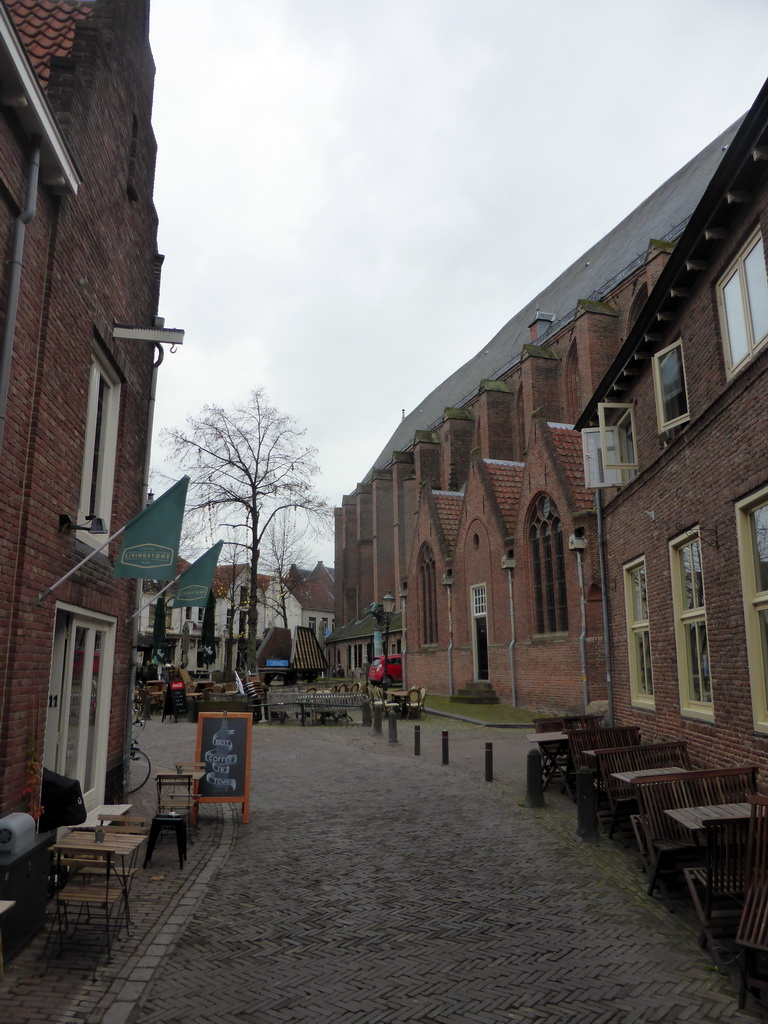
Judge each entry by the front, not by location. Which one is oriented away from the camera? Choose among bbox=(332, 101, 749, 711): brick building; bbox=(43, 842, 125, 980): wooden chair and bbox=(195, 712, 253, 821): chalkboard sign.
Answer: the wooden chair

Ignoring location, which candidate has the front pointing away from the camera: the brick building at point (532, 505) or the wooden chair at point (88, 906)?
the wooden chair

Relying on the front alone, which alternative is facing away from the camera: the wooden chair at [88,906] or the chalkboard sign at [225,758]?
the wooden chair

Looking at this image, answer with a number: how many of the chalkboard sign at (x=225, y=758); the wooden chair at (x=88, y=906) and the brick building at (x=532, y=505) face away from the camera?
1

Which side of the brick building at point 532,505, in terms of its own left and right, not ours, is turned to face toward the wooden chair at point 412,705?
front

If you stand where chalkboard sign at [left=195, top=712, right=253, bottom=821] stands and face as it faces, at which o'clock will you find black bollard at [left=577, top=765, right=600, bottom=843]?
The black bollard is roughly at 10 o'clock from the chalkboard sign.

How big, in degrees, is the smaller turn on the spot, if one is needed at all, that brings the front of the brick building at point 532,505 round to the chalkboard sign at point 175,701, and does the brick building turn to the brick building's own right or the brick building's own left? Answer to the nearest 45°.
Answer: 0° — it already faces it

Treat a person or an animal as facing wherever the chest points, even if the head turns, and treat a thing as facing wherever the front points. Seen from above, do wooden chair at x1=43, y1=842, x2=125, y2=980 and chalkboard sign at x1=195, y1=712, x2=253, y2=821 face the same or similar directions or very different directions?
very different directions

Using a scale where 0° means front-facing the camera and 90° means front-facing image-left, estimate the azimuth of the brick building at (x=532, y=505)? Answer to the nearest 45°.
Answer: approximately 45°

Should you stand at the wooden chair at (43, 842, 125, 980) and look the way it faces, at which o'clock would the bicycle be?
The bicycle is roughly at 12 o'clock from the wooden chair.

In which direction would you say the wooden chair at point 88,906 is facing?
away from the camera

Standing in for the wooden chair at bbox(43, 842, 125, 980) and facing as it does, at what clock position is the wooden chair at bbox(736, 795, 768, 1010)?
the wooden chair at bbox(736, 795, 768, 1010) is roughly at 4 o'clock from the wooden chair at bbox(43, 842, 125, 980).

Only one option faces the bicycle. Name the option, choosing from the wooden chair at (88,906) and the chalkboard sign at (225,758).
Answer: the wooden chair

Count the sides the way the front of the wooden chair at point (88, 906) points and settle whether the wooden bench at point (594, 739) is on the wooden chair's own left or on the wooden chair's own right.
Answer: on the wooden chair's own right

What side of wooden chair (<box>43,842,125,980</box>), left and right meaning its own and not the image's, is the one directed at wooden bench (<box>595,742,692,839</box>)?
right

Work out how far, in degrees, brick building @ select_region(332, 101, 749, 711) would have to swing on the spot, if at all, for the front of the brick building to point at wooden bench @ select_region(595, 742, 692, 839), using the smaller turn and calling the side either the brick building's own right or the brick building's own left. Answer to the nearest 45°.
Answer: approximately 45° to the brick building's own left

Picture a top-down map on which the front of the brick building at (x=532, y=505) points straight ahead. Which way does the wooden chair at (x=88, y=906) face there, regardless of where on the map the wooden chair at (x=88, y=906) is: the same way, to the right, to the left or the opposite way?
to the right

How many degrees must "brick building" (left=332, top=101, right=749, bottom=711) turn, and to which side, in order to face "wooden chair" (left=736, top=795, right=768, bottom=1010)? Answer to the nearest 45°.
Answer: approximately 45° to its left
